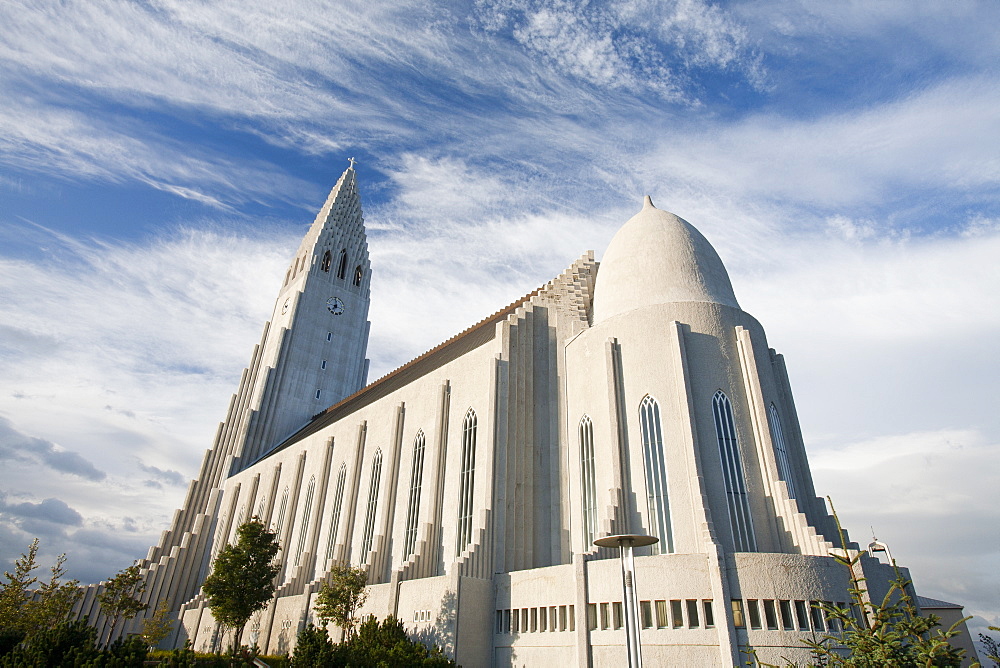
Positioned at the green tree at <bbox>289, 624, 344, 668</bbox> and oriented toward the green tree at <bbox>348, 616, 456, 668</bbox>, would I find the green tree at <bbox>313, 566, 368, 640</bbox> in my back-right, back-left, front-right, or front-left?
front-left

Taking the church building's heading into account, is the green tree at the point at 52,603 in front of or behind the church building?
in front

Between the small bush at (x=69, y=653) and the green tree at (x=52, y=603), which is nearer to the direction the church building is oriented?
the green tree

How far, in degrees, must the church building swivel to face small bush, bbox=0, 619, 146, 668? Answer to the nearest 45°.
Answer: approximately 90° to its left

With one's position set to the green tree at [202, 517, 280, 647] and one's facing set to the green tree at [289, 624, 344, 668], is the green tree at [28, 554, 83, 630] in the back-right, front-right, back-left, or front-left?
back-right

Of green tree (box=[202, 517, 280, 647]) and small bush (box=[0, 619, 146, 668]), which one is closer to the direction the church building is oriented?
the green tree

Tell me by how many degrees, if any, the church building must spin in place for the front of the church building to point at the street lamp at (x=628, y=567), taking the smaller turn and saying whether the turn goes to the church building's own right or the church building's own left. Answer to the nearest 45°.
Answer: approximately 135° to the church building's own left

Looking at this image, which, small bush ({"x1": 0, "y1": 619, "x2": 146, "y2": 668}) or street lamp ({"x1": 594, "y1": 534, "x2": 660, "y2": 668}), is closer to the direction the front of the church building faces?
the small bush

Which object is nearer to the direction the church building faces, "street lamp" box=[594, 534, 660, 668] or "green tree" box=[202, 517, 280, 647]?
the green tree

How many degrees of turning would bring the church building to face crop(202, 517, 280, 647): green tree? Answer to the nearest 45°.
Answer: approximately 45° to its left

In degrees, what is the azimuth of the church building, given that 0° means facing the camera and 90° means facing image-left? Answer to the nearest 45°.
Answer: approximately 135°

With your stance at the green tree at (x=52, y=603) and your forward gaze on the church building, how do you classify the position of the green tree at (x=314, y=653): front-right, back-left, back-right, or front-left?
front-right
